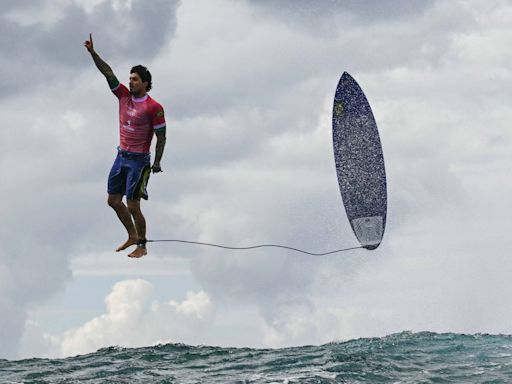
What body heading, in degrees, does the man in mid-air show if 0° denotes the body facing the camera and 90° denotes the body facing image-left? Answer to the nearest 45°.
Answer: approximately 45°
